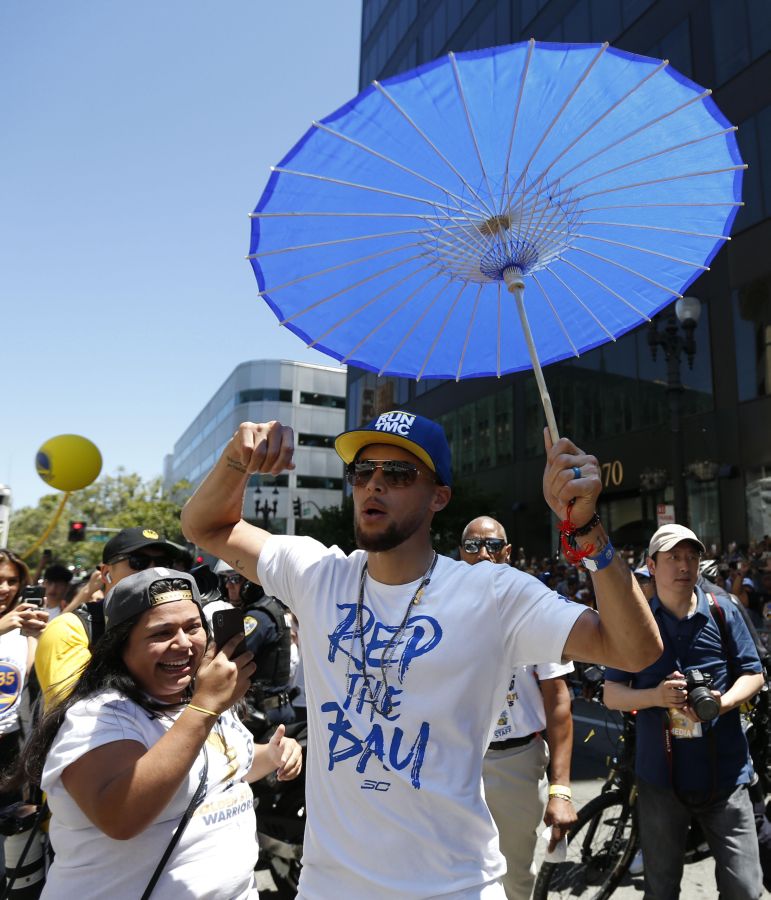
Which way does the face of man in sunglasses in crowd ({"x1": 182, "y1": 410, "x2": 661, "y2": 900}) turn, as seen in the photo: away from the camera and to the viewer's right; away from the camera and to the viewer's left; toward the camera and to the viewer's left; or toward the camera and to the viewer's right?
toward the camera and to the viewer's left

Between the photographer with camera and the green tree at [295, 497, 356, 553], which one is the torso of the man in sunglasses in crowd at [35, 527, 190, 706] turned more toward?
the photographer with camera

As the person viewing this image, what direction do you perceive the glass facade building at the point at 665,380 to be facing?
facing the viewer and to the left of the viewer

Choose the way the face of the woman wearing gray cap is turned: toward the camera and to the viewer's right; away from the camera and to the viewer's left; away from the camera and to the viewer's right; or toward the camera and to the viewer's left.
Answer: toward the camera and to the viewer's right

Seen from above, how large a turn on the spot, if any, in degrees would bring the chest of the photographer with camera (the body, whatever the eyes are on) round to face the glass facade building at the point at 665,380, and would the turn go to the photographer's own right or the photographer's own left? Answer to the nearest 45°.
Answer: approximately 180°

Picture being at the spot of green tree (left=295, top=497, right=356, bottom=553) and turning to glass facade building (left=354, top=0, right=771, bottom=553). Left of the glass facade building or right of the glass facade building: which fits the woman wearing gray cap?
right

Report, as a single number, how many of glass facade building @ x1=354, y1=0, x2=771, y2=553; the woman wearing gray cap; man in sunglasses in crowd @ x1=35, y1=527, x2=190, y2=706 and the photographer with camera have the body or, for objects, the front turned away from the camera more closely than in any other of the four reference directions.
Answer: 0

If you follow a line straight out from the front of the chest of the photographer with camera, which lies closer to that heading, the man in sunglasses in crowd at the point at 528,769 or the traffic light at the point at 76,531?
the man in sunglasses in crowd

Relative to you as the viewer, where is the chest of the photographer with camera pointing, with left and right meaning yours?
facing the viewer

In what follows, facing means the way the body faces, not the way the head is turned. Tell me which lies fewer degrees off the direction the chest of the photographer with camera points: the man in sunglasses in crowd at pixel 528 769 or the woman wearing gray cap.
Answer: the woman wearing gray cap

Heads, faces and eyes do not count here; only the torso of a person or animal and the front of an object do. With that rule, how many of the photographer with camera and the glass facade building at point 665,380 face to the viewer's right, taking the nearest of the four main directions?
0
